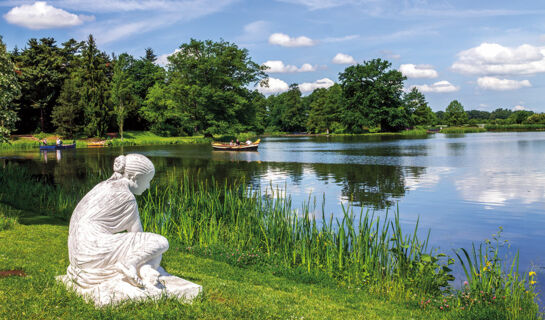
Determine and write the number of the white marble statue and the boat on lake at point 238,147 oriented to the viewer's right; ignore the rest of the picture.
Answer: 2

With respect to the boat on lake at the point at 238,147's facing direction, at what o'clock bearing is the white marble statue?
The white marble statue is roughly at 3 o'clock from the boat on lake.

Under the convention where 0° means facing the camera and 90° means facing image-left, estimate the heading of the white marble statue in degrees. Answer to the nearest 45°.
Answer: approximately 270°

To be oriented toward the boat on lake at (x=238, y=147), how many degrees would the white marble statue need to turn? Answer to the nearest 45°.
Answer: approximately 90° to its left

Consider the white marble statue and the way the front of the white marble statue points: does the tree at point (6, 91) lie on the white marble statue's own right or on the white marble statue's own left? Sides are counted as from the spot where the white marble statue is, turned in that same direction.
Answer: on the white marble statue's own left
